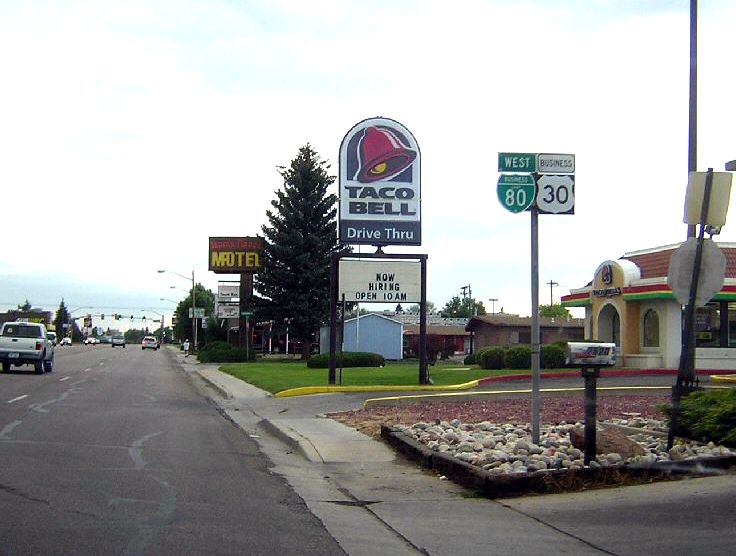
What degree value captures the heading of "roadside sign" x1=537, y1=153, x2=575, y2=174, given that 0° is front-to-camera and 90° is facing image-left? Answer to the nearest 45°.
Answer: approximately 0°

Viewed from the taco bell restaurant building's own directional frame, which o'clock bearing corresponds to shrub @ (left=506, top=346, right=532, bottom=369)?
The shrub is roughly at 1 o'clock from the taco bell restaurant building.

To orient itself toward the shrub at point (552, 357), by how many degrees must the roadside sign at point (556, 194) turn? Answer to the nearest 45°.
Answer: approximately 180°

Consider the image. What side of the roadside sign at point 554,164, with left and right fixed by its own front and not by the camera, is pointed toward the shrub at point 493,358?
back

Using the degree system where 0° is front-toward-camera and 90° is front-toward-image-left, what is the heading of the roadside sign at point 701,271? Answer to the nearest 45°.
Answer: approximately 180°

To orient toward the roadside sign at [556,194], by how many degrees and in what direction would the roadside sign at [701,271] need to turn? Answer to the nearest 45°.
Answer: approximately 90° to its left

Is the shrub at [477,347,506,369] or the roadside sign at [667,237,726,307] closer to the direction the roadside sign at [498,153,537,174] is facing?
the roadside sign
